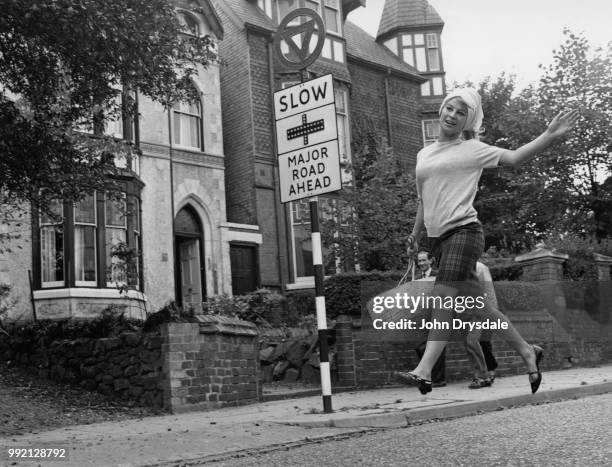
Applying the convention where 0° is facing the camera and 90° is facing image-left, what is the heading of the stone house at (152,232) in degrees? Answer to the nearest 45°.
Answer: approximately 315°

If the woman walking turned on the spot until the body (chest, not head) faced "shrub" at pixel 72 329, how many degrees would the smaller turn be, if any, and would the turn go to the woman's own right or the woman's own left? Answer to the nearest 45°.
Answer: approximately 90° to the woman's own right

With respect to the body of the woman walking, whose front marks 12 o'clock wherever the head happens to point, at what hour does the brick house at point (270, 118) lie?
The brick house is roughly at 4 o'clock from the woman walking.

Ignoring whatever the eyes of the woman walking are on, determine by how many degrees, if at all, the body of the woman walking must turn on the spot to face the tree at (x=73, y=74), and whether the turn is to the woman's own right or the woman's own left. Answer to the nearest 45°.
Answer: approximately 90° to the woman's own right

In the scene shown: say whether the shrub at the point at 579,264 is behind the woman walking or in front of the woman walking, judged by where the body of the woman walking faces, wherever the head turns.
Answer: behind

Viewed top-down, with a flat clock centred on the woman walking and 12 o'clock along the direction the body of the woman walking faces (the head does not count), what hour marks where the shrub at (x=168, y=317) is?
The shrub is roughly at 3 o'clock from the woman walking.

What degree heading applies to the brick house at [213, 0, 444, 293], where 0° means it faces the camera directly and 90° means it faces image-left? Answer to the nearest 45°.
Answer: approximately 315°

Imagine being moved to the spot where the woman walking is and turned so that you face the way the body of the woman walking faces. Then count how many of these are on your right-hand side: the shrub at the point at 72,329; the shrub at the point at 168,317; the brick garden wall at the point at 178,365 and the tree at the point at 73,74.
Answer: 4

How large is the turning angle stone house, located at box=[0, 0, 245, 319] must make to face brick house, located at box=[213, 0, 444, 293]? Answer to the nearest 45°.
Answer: approximately 90° to its left

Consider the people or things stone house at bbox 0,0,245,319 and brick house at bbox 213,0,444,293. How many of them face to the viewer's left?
0

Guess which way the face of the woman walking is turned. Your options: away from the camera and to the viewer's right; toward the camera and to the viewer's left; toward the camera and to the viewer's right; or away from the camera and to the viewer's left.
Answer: toward the camera and to the viewer's left

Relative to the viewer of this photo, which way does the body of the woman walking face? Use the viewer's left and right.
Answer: facing the viewer and to the left of the viewer

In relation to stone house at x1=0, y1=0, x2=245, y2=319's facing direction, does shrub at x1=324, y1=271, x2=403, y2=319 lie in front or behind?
in front

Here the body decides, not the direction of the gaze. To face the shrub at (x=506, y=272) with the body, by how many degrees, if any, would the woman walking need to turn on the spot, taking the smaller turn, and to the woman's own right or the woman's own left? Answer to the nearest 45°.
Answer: approximately 135° to the woman's own right

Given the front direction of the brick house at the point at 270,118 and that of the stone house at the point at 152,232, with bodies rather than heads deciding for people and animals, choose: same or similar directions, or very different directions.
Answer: same or similar directions
